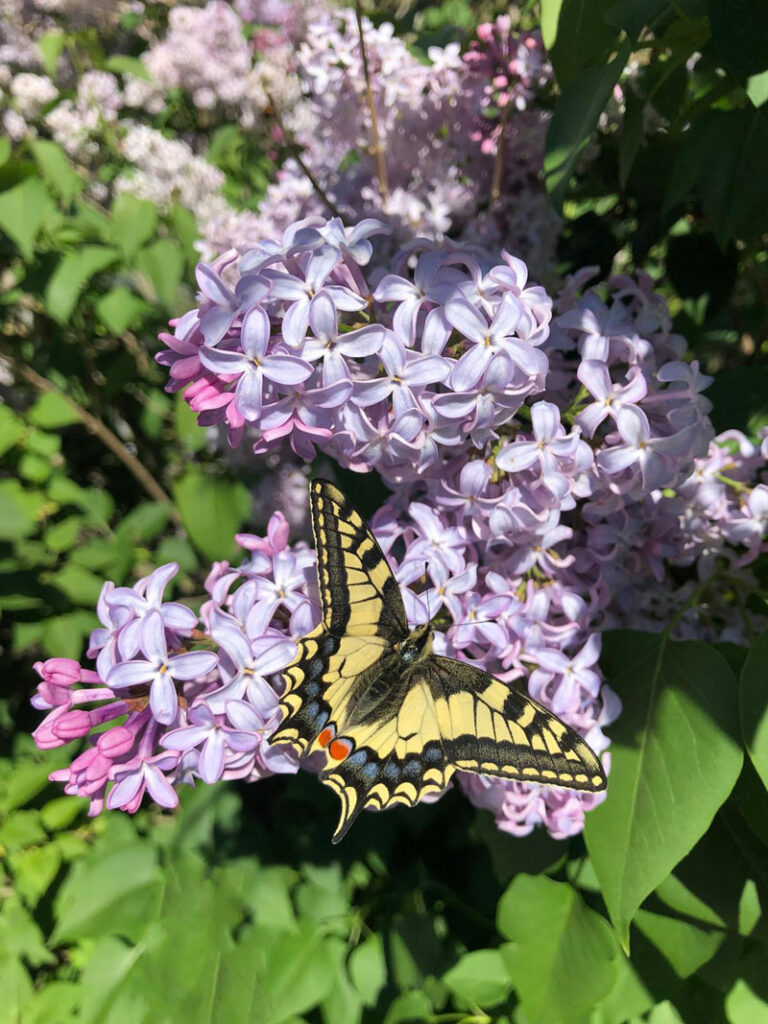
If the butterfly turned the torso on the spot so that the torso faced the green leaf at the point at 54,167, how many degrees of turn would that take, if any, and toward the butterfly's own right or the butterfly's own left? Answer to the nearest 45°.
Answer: approximately 90° to the butterfly's own left

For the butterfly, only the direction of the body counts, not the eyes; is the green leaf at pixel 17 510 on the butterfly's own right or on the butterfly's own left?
on the butterfly's own left

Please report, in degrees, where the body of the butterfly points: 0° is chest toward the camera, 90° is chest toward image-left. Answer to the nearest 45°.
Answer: approximately 225°

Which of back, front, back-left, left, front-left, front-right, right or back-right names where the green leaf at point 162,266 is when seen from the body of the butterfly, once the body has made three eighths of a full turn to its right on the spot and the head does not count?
back-right
